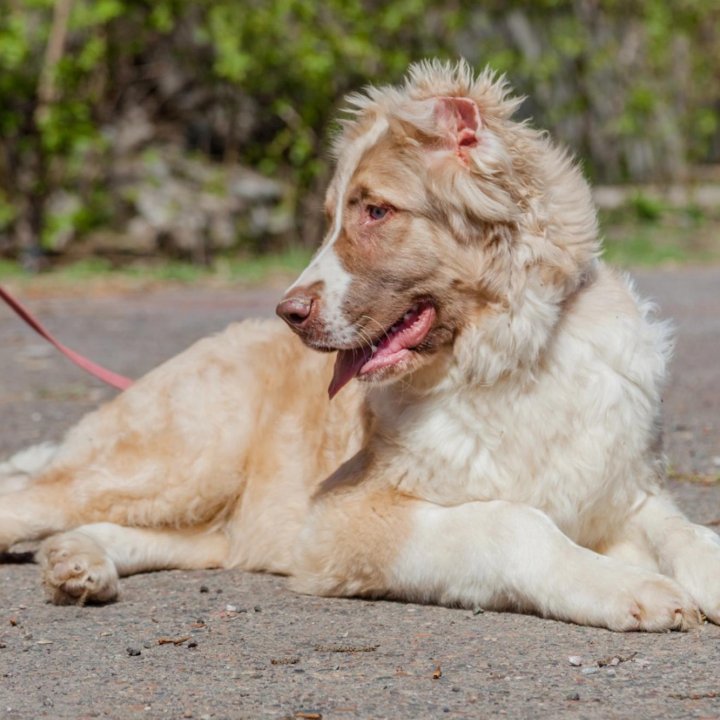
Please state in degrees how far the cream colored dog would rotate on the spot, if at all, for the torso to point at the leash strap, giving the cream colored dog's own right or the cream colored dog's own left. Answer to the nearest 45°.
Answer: approximately 180°

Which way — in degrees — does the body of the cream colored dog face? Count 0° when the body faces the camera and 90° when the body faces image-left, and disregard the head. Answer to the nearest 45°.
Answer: approximately 315°
